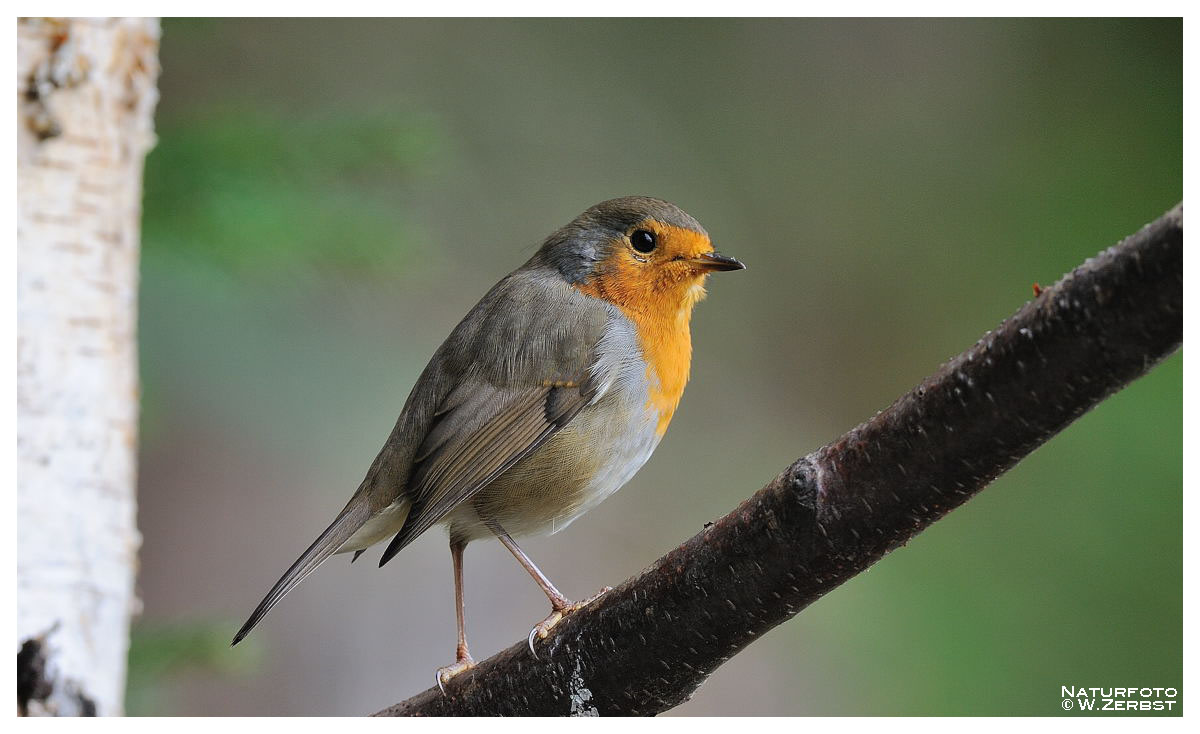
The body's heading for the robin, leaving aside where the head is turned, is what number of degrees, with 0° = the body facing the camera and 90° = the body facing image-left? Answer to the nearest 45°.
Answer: approximately 270°

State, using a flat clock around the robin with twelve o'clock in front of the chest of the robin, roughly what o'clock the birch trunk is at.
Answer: The birch trunk is roughly at 6 o'clock from the robin.
